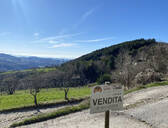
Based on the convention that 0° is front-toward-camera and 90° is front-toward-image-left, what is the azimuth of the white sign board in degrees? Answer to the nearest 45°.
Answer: approximately 0°
